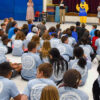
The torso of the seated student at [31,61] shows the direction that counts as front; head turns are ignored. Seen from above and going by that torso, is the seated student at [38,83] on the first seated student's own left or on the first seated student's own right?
on the first seated student's own right

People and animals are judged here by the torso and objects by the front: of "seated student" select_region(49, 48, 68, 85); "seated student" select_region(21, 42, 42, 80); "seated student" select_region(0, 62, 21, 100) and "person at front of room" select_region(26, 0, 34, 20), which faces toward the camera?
the person at front of room

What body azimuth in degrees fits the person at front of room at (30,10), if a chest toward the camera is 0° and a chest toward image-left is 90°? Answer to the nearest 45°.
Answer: approximately 0°

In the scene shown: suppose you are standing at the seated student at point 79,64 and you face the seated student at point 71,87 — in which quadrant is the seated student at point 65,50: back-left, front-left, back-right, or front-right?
back-right

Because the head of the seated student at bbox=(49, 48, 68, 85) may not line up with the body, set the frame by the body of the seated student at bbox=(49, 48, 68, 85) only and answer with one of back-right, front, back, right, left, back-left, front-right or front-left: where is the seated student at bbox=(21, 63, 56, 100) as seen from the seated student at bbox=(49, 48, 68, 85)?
back-left

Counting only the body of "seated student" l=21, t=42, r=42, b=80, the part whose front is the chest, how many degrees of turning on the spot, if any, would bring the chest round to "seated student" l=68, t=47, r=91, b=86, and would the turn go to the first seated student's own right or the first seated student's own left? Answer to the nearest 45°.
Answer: approximately 45° to the first seated student's own right

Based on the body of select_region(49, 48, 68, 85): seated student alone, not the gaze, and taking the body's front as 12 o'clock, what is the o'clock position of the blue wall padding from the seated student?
The blue wall padding is roughly at 1 o'clock from the seated student.

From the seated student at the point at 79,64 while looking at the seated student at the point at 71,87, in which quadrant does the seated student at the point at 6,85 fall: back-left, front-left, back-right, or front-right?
front-right

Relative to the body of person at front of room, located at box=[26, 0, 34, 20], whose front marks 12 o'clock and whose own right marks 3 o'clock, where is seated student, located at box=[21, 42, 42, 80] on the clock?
The seated student is roughly at 12 o'clock from the person at front of room.

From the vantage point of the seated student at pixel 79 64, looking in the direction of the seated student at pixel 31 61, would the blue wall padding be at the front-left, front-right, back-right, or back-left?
front-right

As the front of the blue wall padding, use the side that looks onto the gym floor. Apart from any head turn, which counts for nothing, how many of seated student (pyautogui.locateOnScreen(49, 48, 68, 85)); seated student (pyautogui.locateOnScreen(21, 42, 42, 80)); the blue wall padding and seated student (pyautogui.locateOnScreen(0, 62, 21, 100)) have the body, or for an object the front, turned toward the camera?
1

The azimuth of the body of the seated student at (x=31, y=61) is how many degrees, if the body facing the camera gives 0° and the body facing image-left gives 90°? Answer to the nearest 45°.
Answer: approximately 225°

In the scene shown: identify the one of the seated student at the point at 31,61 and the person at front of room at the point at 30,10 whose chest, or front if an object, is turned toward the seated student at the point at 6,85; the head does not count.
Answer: the person at front of room

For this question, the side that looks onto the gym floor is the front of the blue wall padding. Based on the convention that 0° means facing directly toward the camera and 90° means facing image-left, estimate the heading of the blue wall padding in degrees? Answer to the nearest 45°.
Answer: approximately 0°

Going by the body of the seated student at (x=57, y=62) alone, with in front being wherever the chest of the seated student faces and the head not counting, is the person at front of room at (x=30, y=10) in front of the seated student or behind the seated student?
in front

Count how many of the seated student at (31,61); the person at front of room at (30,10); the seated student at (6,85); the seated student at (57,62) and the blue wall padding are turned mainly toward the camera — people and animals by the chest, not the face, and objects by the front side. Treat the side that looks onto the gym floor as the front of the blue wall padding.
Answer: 2

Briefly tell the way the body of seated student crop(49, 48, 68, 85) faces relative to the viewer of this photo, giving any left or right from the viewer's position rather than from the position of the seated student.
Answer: facing away from the viewer and to the left of the viewer

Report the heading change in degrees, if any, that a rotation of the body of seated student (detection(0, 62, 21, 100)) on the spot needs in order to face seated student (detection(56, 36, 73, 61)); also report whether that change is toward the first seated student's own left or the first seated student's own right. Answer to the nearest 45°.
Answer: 0° — they already face them

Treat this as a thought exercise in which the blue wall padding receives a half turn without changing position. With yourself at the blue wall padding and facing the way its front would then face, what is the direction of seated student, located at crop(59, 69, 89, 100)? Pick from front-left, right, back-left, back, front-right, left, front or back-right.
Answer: back

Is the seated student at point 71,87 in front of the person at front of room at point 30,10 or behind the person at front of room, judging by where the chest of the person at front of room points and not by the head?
in front
